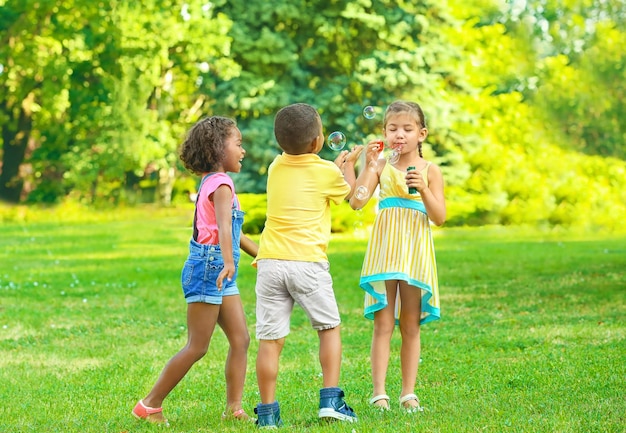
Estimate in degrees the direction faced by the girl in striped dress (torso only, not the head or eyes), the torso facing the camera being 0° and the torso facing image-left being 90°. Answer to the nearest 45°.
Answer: approximately 0°

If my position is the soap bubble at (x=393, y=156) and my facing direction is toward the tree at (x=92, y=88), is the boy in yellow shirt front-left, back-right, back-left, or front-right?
back-left

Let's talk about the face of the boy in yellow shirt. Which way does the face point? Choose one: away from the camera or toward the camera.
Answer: away from the camera

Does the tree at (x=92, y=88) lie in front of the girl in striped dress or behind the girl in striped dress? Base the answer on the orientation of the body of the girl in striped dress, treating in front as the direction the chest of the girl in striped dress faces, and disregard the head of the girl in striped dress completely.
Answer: behind

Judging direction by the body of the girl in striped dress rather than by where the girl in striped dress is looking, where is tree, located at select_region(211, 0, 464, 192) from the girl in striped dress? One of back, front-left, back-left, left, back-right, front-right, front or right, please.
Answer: back
